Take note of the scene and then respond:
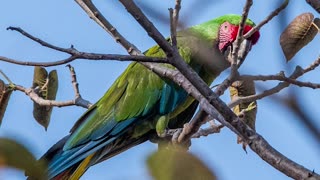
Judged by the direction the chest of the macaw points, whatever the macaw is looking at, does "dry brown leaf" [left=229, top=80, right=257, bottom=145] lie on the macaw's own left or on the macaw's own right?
on the macaw's own right

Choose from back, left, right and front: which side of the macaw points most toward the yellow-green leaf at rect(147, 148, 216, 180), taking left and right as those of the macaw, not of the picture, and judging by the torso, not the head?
right

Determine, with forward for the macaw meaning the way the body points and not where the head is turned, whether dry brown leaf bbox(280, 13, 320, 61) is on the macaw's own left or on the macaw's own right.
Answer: on the macaw's own right

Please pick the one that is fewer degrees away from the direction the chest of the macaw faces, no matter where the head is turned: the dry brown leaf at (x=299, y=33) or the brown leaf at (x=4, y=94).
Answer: the dry brown leaf

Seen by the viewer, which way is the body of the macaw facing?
to the viewer's right
